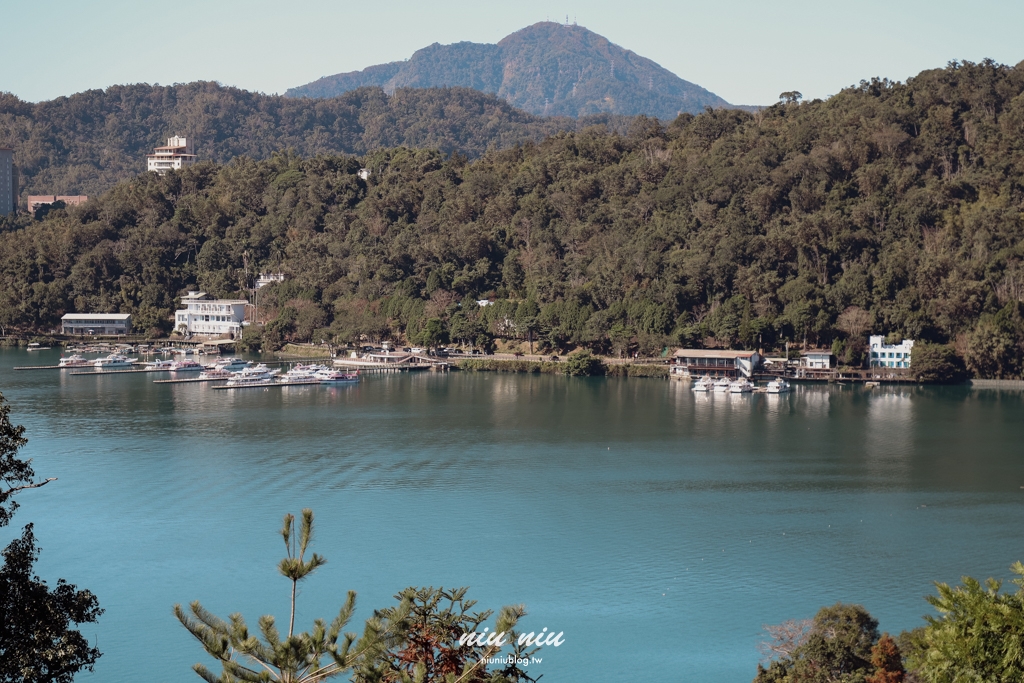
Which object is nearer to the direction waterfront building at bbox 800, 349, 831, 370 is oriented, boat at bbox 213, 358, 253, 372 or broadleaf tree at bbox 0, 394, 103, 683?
the broadleaf tree

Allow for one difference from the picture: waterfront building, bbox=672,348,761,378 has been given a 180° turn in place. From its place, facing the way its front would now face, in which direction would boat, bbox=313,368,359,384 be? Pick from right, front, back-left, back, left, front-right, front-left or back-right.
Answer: left

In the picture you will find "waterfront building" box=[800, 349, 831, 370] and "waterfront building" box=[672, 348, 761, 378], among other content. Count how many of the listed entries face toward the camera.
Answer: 2

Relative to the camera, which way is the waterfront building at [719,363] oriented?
toward the camera

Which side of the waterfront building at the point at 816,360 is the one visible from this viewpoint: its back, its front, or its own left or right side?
front

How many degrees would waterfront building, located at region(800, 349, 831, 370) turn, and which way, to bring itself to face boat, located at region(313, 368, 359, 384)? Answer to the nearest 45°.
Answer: approximately 90° to its right

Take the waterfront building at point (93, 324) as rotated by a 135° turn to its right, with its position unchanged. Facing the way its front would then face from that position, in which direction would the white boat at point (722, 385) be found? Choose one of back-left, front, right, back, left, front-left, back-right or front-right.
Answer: back

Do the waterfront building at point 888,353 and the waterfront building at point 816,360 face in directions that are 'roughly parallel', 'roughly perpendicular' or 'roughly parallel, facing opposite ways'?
roughly parallel

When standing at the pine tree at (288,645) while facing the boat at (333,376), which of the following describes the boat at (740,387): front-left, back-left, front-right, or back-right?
front-right

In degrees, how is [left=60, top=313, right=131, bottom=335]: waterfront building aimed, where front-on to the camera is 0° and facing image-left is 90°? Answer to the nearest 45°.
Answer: approximately 0°

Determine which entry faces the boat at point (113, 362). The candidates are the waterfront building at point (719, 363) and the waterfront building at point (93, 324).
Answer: the waterfront building at point (93, 324)

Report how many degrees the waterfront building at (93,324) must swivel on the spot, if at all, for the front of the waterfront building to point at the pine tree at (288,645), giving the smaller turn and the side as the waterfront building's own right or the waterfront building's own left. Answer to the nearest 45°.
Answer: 0° — it already faces it

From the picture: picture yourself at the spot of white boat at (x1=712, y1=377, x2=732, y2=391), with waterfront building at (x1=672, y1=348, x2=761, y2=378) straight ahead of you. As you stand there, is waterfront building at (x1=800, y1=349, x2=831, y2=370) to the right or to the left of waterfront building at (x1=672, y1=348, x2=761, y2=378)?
right

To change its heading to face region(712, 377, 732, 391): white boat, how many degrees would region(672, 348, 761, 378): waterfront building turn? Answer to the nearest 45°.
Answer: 0° — it already faces it

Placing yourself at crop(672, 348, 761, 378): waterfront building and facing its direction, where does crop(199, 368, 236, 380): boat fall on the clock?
The boat is roughly at 3 o'clock from the waterfront building.

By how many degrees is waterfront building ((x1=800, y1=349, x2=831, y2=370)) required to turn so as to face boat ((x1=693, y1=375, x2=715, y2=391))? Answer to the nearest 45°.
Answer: approximately 45° to its right

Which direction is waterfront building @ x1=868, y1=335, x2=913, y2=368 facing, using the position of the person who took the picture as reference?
facing the viewer

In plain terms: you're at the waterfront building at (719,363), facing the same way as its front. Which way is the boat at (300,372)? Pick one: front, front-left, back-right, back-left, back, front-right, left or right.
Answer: right
